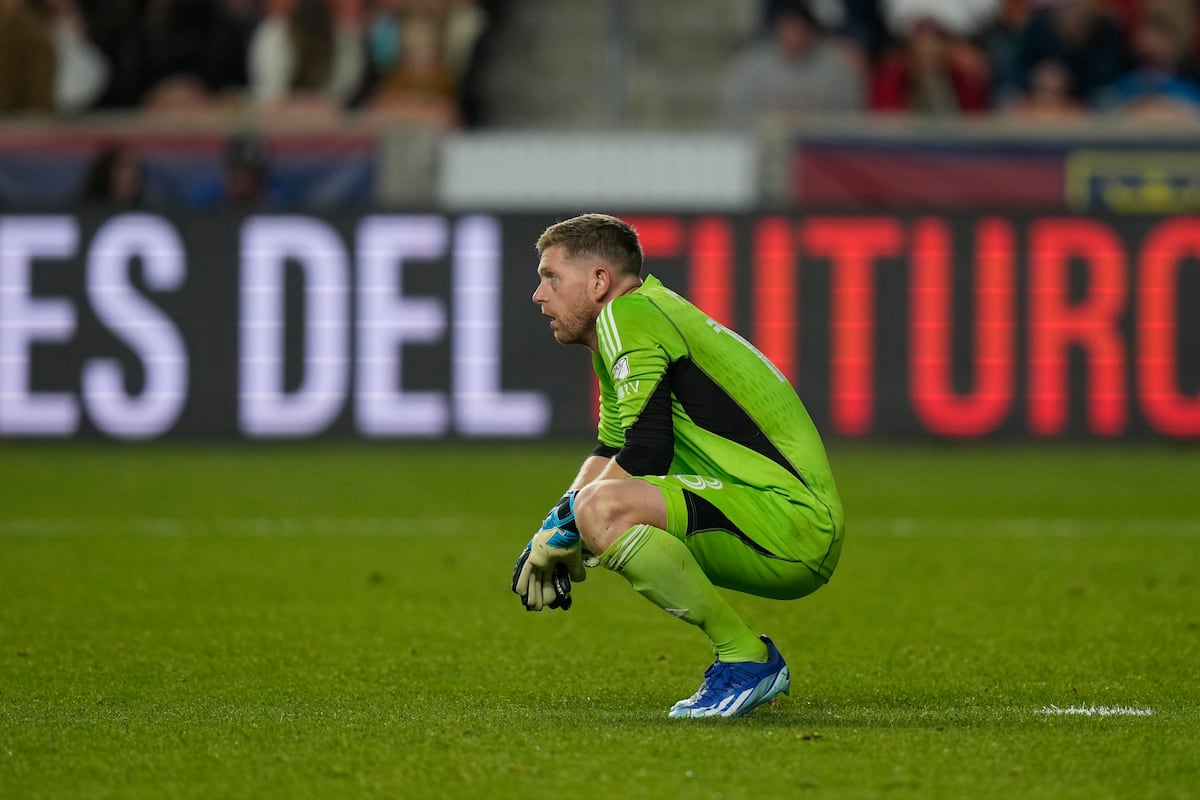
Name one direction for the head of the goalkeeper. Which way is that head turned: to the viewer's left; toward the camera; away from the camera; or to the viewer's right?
to the viewer's left

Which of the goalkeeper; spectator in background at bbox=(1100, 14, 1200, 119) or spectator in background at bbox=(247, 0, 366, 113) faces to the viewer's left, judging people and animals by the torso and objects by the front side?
the goalkeeper

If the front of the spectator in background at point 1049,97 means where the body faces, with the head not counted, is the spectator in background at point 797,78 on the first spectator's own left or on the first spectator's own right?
on the first spectator's own right

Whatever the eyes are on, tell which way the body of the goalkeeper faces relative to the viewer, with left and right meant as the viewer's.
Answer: facing to the left of the viewer

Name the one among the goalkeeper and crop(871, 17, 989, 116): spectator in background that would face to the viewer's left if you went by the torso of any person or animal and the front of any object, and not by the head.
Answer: the goalkeeper

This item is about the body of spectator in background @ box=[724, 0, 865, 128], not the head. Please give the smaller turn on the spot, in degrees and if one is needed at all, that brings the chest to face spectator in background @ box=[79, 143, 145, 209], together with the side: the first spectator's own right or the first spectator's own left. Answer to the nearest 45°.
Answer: approximately 90° to the first spectator's own right

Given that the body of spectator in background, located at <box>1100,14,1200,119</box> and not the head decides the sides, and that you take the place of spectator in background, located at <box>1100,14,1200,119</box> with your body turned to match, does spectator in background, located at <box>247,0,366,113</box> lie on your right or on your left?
on your right

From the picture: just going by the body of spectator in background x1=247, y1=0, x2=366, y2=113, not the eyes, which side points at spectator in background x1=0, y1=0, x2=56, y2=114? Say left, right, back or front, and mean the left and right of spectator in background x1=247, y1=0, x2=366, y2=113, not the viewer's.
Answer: right

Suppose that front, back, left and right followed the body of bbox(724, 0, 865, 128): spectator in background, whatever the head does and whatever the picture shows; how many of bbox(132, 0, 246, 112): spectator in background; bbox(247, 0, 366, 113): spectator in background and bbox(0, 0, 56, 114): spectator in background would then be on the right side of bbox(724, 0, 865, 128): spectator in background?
3

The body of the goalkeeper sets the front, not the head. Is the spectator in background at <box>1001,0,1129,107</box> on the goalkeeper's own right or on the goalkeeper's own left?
on the goalkeeper's own right

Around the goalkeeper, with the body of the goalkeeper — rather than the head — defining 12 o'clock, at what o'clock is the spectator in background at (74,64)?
The spectator in background is roughly at 2 o'clock from the goalkeeper.
